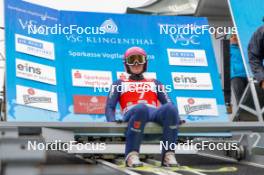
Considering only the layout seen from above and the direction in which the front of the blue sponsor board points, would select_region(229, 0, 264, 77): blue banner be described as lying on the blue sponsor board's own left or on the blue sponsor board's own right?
on the blue sponsor board's own left

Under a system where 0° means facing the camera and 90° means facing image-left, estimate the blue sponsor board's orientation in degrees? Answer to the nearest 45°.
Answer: approximately 0°
